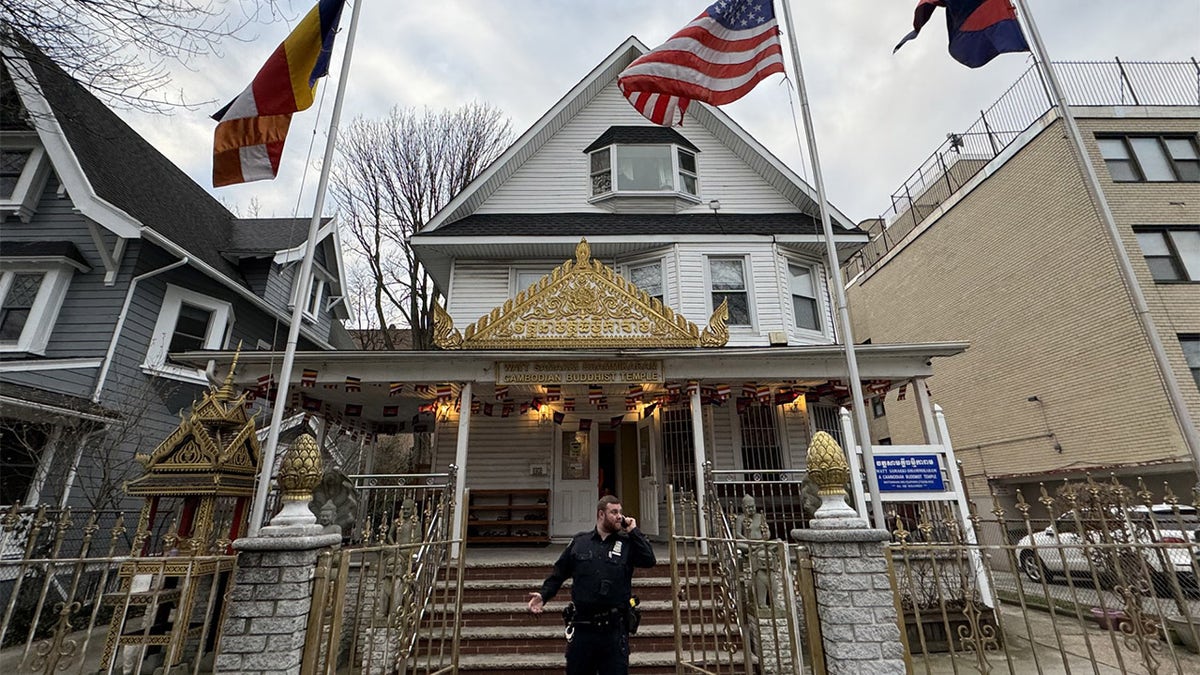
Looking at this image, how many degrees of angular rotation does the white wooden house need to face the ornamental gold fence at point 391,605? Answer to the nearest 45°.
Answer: approximately 45° to its right

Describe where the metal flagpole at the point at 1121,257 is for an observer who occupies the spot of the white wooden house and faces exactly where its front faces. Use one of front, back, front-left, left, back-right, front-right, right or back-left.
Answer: front-left

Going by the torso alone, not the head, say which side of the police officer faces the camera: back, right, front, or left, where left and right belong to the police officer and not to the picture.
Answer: front

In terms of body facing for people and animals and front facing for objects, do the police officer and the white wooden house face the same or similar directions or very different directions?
same or similar directions

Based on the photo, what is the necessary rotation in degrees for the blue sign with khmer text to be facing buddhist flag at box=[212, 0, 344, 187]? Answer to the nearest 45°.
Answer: approximately 45° to its right

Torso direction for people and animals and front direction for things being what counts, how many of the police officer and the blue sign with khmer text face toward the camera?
2

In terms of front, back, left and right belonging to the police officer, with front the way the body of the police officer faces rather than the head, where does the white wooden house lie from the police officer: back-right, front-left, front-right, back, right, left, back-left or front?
back

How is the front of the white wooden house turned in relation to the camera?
facing the viewer

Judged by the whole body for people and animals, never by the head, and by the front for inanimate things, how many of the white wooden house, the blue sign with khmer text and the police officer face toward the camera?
3

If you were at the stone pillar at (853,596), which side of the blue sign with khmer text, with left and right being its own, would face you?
front

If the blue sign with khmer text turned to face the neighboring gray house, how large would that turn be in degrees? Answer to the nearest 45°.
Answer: approximately 90° to its right

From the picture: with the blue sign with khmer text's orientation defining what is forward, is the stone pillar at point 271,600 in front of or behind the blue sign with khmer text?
in front
